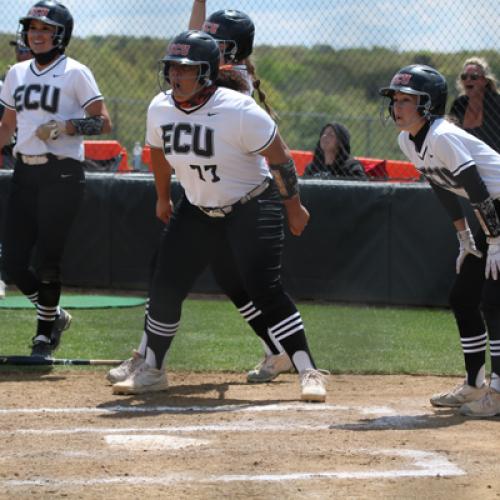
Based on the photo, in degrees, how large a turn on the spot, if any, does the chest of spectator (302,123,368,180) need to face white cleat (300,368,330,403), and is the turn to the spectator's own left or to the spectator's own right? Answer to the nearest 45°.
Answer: approximately 45° to the spectator's own left

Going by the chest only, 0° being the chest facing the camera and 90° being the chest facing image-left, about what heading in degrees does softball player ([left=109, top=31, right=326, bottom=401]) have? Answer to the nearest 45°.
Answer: approximately 45°

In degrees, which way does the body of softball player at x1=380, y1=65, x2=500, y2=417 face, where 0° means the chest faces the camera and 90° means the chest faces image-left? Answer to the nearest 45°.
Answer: approximately 45°

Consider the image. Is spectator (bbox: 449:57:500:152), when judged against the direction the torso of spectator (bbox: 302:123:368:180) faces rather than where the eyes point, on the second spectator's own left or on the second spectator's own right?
on the second spectator's own left

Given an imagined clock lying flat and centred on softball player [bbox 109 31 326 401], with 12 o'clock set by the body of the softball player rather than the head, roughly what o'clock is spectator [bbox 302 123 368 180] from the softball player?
The spectator is roughly at 5 o'clock from the softball player.

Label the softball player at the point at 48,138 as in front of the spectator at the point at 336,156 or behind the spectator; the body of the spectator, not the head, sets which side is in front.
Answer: in front

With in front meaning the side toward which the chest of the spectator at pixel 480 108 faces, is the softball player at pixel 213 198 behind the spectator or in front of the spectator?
in front
